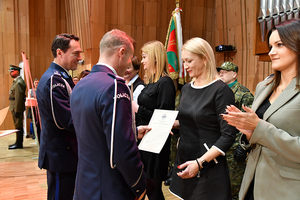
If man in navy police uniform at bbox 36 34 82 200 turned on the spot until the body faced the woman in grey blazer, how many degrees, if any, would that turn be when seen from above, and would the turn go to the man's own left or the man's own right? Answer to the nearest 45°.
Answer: approximately 45° to the man's own right

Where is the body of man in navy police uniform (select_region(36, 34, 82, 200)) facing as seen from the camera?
to the viewer's right

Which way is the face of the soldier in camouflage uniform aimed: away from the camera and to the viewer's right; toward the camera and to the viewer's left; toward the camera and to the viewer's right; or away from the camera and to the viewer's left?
toward the camera and to the viewer's left

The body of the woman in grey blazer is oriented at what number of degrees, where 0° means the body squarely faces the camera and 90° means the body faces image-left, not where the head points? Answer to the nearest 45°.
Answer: approximately 45°

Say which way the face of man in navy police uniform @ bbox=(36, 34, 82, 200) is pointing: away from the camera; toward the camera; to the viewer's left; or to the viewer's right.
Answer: to the viewer's right

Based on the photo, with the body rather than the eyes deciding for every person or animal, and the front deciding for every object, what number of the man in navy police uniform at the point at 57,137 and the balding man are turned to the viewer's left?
0

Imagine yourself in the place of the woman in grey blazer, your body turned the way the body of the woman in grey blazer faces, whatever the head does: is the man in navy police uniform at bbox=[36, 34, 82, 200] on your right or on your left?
on your right

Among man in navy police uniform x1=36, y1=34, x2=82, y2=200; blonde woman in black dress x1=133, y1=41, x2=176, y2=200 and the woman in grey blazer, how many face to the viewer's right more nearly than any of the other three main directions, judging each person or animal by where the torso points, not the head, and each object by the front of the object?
1

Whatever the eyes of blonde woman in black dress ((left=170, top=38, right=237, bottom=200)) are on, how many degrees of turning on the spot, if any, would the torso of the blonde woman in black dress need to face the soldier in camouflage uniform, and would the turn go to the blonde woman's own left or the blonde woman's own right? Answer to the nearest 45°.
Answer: approximately 135° to the blonde woman's own right

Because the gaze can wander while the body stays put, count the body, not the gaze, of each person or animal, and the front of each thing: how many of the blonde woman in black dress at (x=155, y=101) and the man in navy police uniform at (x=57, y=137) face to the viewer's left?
1

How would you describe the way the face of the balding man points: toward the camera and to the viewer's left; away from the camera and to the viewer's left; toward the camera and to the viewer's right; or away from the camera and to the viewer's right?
away from the camera and to the viewer's right

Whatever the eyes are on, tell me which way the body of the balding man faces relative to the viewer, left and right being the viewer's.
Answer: facing away from the viewer and to the right of the viewer
